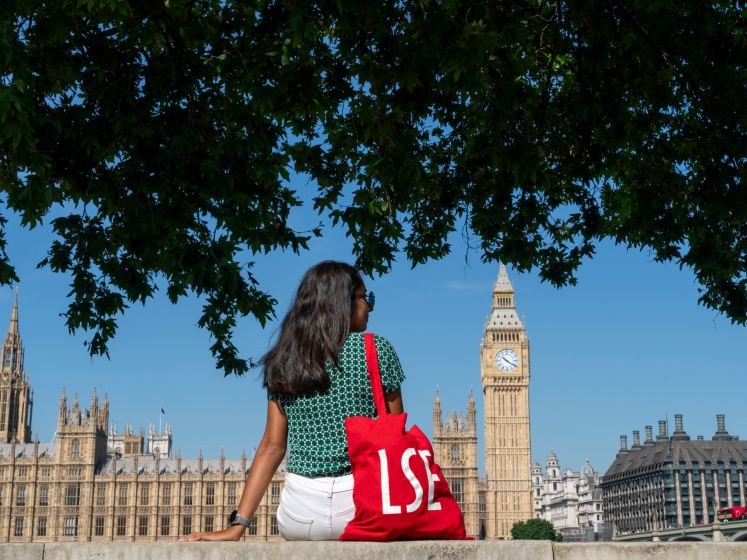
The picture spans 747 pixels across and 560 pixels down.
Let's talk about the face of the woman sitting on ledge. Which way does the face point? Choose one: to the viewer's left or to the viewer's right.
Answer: to the viewer's right

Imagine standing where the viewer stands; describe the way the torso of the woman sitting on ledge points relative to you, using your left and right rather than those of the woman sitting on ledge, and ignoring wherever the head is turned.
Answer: facing away from the viewer
